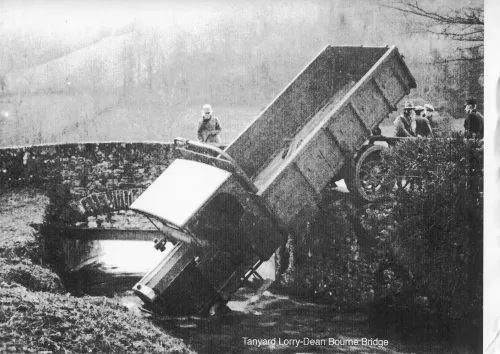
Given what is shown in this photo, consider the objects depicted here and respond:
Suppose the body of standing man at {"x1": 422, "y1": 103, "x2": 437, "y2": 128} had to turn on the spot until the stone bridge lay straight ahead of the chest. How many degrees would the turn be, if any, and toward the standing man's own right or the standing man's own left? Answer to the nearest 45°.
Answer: approximately 45° to the standing man's own right

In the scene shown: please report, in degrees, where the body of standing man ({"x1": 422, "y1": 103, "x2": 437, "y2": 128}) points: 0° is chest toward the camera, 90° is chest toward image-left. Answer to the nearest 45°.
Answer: approximately 45°

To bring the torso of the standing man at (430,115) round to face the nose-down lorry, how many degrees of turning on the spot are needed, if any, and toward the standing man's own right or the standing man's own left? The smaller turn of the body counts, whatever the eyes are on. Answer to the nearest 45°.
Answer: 0° — they already face it
